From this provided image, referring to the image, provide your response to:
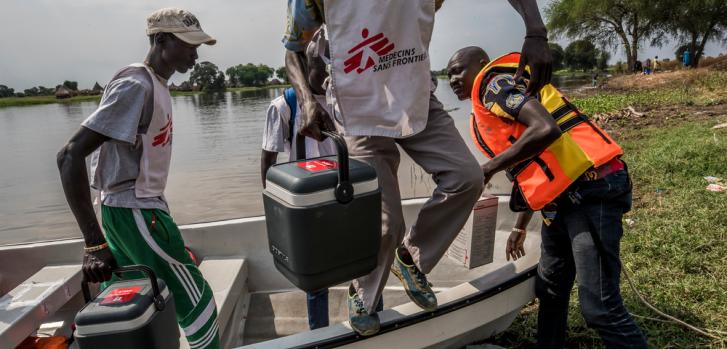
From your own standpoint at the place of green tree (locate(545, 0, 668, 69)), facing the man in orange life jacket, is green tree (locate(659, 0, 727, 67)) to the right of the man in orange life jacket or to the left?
left

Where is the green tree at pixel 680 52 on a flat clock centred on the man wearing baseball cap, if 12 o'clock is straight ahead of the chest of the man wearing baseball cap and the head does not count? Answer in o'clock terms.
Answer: The green tree is roughly at 11 o'clock from the man wearing baseball cap.

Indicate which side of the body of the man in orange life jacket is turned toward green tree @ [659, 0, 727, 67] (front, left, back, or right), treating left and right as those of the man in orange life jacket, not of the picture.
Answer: right

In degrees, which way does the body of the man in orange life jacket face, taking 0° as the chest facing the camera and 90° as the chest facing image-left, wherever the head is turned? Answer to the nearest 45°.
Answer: approximately 90°

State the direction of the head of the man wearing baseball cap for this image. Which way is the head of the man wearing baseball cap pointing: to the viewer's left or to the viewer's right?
to the viewer's right

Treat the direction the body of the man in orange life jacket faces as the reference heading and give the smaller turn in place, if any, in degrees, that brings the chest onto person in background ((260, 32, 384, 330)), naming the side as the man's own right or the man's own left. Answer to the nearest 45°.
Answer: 0° — they already face them

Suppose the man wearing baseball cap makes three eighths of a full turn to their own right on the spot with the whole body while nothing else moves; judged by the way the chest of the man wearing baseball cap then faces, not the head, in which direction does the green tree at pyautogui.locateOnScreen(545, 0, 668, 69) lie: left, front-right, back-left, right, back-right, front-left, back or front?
back

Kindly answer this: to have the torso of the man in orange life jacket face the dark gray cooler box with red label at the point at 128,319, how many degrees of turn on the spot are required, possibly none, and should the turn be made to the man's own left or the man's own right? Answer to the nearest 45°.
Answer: approximately 45° to the man's own left

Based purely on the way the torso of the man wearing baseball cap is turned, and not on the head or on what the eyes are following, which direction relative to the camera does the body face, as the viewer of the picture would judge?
to the viewer's right

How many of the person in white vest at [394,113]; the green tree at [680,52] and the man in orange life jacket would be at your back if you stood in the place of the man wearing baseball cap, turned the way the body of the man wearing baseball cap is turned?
0

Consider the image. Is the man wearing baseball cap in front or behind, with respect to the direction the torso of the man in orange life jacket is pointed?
in front

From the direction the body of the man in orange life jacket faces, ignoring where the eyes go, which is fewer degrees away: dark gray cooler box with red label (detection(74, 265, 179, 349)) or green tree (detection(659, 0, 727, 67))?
the dark gray cooler box with red label

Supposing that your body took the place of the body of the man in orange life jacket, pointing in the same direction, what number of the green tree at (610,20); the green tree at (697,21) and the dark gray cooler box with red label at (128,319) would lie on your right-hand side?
2

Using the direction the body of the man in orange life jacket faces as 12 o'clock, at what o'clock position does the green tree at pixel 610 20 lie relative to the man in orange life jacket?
The green tree is roughly at 3 o'clock from the man in orange life jacket.

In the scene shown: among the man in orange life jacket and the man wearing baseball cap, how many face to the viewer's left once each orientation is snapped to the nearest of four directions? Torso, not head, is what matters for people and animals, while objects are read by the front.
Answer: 1

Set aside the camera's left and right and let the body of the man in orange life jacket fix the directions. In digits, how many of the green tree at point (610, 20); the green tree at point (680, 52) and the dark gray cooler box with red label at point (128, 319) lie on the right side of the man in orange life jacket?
2
